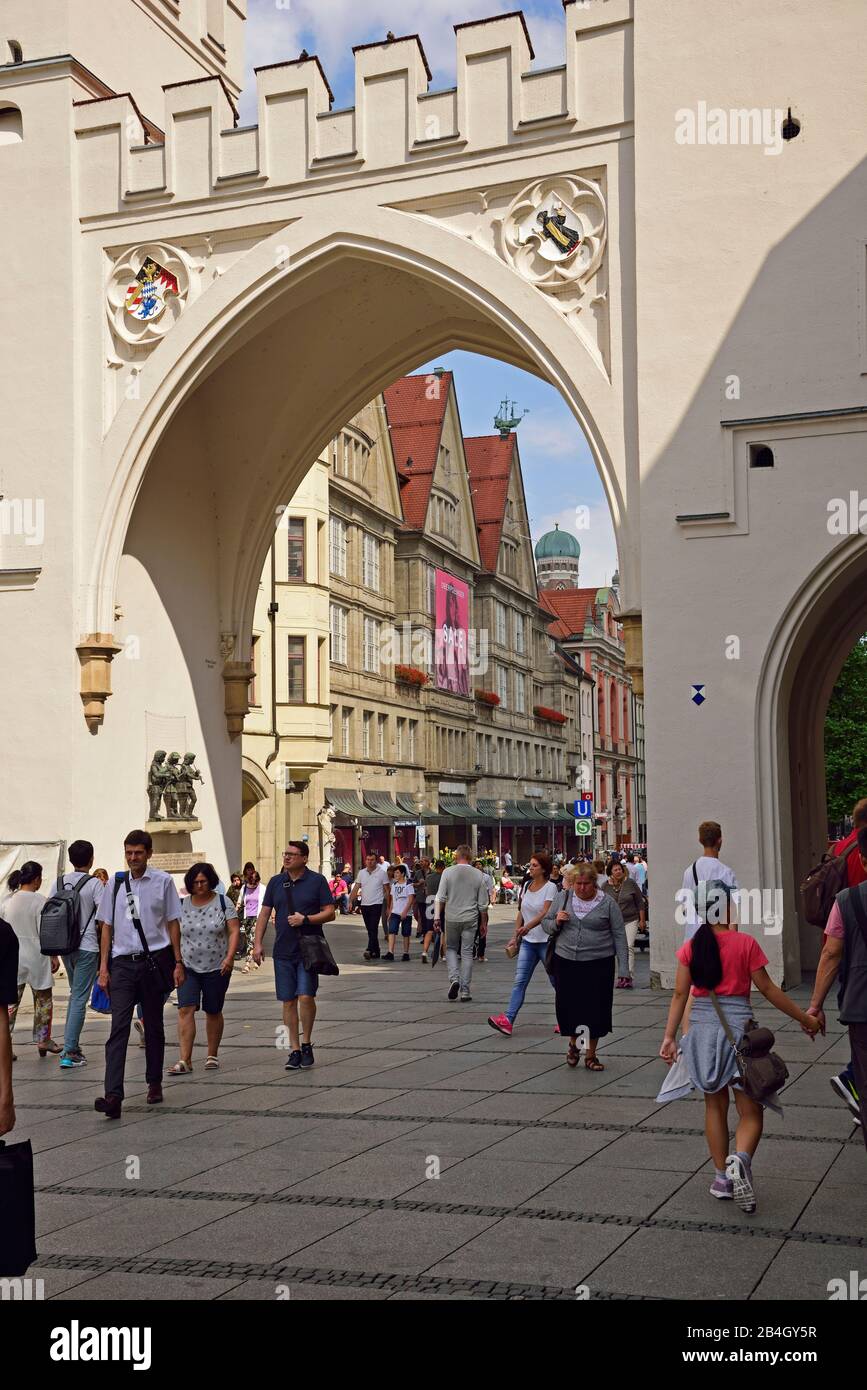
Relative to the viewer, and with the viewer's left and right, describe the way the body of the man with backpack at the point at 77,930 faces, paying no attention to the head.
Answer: facing away from the viewer and to the right of the viewer

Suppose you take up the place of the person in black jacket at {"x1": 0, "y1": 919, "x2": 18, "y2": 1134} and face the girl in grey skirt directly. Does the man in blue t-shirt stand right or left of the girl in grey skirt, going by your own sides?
left

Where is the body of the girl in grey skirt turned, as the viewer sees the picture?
away from the camera

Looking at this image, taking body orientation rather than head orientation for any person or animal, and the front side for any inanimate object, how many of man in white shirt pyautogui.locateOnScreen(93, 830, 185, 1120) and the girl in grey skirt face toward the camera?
1

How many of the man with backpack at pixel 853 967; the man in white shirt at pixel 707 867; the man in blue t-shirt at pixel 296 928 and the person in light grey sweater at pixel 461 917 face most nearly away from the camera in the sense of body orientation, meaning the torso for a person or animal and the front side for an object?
3

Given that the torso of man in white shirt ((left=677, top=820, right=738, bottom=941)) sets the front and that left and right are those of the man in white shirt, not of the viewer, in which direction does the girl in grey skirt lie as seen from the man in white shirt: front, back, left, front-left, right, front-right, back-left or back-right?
back

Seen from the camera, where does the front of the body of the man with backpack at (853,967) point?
away from the camera

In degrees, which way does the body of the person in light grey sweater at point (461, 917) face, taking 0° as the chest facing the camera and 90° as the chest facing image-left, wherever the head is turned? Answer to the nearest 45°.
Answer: approximately 180°

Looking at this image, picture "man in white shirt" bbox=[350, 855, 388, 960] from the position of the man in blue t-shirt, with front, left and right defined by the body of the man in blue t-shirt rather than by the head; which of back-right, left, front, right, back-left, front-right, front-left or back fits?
back
